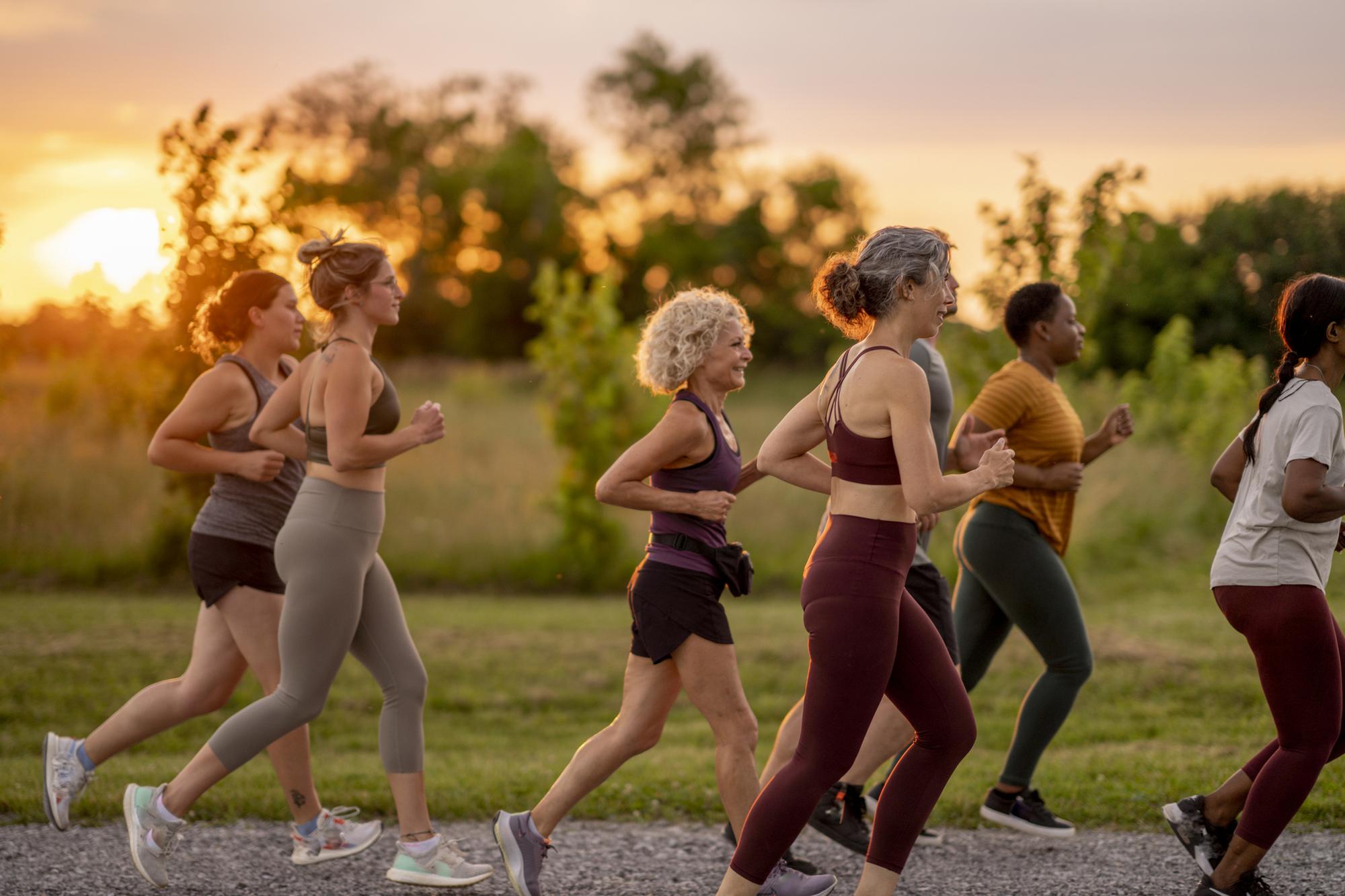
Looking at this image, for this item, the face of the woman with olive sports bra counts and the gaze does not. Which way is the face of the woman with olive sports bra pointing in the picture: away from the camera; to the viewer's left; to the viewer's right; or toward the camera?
to the viewer's right

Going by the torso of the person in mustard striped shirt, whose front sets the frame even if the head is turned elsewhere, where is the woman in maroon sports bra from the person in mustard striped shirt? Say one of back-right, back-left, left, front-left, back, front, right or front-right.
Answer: right

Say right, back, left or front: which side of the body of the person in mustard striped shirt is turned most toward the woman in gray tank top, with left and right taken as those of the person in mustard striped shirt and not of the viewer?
back

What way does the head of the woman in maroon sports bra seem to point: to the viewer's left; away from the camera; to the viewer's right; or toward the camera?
to the viewer's right

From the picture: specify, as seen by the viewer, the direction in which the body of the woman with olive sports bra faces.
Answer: to the viewer's right

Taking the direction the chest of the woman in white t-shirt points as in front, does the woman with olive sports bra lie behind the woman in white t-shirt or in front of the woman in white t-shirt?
behind

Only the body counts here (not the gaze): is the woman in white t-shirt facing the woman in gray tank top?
no

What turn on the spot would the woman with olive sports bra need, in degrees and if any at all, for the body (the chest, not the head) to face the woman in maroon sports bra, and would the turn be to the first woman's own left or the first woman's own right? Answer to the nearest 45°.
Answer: approximately 45° to the first woman's own right

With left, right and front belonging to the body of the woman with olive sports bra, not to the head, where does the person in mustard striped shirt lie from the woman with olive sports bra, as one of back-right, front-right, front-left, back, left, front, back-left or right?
front

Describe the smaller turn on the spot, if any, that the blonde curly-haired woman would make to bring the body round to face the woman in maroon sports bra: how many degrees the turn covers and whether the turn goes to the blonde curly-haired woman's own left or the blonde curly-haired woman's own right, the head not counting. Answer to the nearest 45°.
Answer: approximately 45° to the blonde curly-haired woman's own right

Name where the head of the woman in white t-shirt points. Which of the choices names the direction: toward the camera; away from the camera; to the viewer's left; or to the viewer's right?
to the viewer's right

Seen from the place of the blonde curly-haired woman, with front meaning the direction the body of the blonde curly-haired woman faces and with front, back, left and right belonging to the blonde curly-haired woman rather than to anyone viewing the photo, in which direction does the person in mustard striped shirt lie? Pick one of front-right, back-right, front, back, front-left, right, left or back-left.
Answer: front-left

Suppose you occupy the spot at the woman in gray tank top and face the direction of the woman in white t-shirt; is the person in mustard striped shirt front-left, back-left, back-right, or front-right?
front-left

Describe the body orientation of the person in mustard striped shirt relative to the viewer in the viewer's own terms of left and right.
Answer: facing to the right of the viewer

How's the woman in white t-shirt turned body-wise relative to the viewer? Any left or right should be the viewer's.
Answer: facing away from the viewer and to the right of the viewer

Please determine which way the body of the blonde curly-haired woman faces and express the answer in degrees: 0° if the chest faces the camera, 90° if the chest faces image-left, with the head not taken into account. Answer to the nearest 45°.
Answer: approximately 270°

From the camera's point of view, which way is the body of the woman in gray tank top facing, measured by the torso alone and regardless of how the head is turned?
to the viewer's right

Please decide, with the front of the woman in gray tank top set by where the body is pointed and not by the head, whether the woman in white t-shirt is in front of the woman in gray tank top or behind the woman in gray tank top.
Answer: in front

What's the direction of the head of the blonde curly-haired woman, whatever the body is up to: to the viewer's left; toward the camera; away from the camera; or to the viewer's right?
to the viewer's right
